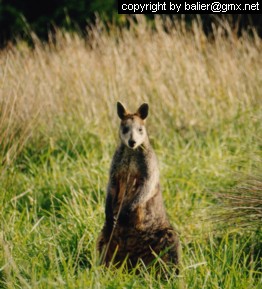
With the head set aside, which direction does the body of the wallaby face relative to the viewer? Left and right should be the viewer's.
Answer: facing the viewer
